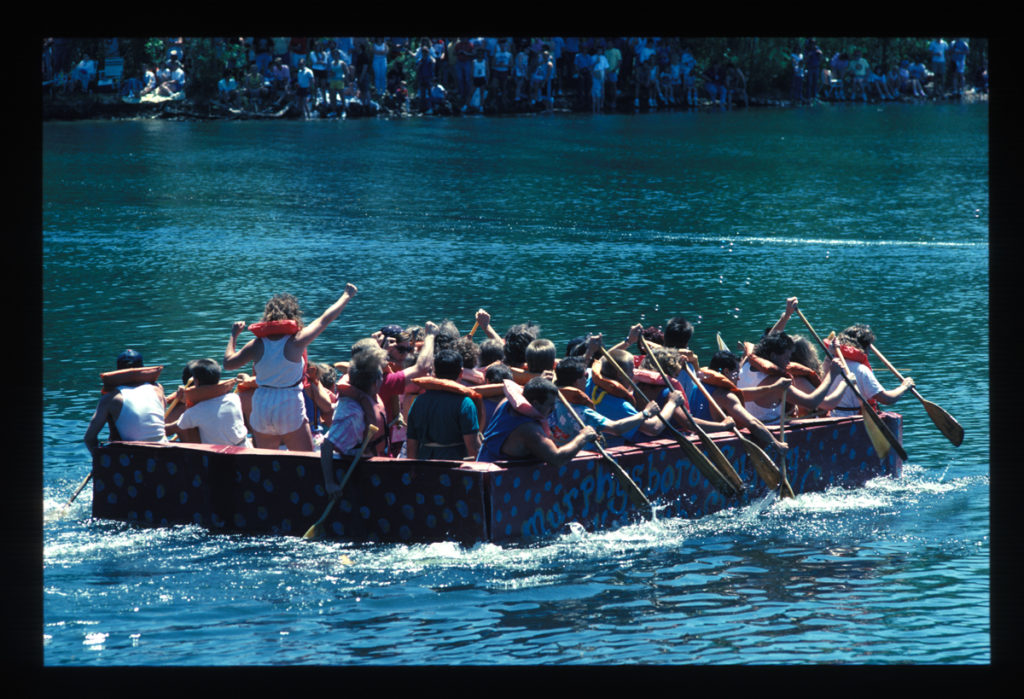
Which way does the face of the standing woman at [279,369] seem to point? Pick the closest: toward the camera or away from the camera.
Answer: away from the camera

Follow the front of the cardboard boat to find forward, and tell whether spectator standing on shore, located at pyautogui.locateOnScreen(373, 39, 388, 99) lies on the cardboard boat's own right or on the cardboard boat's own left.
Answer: on the cardboard boat's own left

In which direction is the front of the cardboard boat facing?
to the viewer's right

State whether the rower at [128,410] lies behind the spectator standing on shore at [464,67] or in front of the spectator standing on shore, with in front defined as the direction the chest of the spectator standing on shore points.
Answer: in front

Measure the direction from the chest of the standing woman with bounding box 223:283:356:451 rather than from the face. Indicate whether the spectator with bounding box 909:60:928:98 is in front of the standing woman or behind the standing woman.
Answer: in front

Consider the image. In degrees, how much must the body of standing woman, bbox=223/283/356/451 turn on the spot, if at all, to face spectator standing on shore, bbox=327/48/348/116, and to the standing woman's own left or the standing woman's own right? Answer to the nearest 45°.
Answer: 0° — they already face them

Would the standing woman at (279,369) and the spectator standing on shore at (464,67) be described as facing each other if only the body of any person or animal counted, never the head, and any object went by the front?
yes

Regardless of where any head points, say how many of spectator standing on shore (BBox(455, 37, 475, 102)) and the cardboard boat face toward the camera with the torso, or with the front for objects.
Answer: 1

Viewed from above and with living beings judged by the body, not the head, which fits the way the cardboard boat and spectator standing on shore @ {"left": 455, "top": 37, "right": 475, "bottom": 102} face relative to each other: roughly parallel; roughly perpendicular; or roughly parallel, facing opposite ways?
roughly perpendicular

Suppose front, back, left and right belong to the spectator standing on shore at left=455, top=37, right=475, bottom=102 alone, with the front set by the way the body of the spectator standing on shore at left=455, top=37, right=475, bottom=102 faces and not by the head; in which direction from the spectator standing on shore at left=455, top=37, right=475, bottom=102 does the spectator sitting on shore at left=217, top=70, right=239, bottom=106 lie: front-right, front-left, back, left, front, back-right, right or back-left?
right

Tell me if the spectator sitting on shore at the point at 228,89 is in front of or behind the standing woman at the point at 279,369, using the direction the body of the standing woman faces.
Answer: in front

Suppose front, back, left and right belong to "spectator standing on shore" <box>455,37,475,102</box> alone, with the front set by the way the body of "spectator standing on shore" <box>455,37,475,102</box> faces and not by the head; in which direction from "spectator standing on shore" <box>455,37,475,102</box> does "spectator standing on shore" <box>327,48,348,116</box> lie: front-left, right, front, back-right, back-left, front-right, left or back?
right

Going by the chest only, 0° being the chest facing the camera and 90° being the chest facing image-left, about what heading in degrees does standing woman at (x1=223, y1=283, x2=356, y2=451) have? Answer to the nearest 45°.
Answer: approximately 180°
